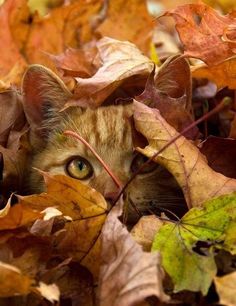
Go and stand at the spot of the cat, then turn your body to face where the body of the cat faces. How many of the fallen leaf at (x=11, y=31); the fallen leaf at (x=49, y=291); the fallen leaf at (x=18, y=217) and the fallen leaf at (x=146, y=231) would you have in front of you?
3

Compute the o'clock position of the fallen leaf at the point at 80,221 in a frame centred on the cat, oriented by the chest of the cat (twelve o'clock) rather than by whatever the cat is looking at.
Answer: The fallen leaf is roughly at 12 o'clock from the cat.

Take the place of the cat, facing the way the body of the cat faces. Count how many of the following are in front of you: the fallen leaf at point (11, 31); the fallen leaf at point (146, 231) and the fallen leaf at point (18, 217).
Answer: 2

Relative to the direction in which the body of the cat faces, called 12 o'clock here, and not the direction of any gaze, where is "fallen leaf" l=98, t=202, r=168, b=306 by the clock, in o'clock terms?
The fallen leaf is roughly at 12 o'clock from the cat.

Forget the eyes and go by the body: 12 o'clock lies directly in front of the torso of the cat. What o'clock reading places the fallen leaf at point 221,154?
The fallen leaf is roughly at 10 o'clock from the cat.

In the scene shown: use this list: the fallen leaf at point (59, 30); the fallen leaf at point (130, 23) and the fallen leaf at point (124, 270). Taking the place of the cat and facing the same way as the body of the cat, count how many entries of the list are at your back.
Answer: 2

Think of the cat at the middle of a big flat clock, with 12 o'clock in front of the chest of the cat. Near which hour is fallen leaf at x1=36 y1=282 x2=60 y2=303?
The fallen leaf is roughly at 12 o'clock from the cat.

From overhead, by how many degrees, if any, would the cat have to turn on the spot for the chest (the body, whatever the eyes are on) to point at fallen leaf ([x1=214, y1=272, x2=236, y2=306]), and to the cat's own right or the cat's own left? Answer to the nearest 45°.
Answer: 0° — it already faces it

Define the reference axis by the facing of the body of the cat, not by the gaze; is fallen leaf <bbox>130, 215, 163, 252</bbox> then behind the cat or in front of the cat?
in front

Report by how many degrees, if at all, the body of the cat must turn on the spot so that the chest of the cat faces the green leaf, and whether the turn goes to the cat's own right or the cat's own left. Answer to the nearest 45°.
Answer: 0° — it already faces it

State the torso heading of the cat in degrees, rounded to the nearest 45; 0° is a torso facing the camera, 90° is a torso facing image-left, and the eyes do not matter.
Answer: approximately 0°
